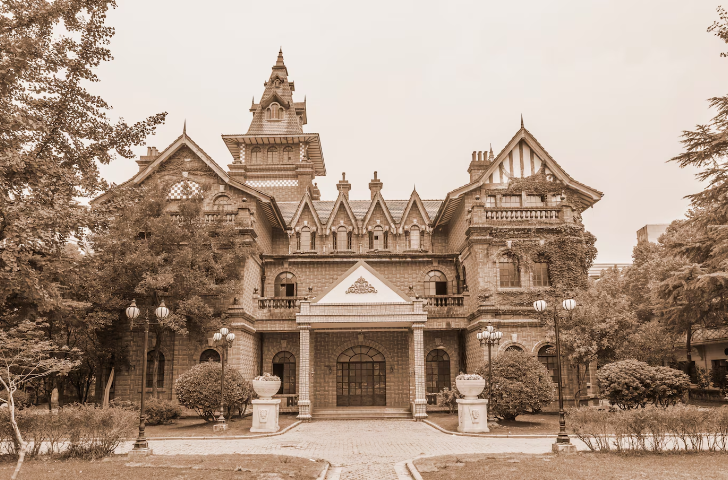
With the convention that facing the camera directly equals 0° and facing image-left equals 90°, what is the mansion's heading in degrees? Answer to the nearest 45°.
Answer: approximately 0°

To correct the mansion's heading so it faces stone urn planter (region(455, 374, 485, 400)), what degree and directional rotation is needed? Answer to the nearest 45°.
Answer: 0° — it already faces it

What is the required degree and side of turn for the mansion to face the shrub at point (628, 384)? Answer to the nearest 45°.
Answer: approximately 45° to its left

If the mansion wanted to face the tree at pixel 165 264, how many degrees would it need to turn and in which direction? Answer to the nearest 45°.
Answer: approximately 45° to its right

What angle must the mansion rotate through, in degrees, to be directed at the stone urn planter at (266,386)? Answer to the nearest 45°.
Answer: approximately 45° to its right

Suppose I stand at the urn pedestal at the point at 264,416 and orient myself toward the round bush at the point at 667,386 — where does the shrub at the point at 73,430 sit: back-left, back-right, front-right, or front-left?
back-right
